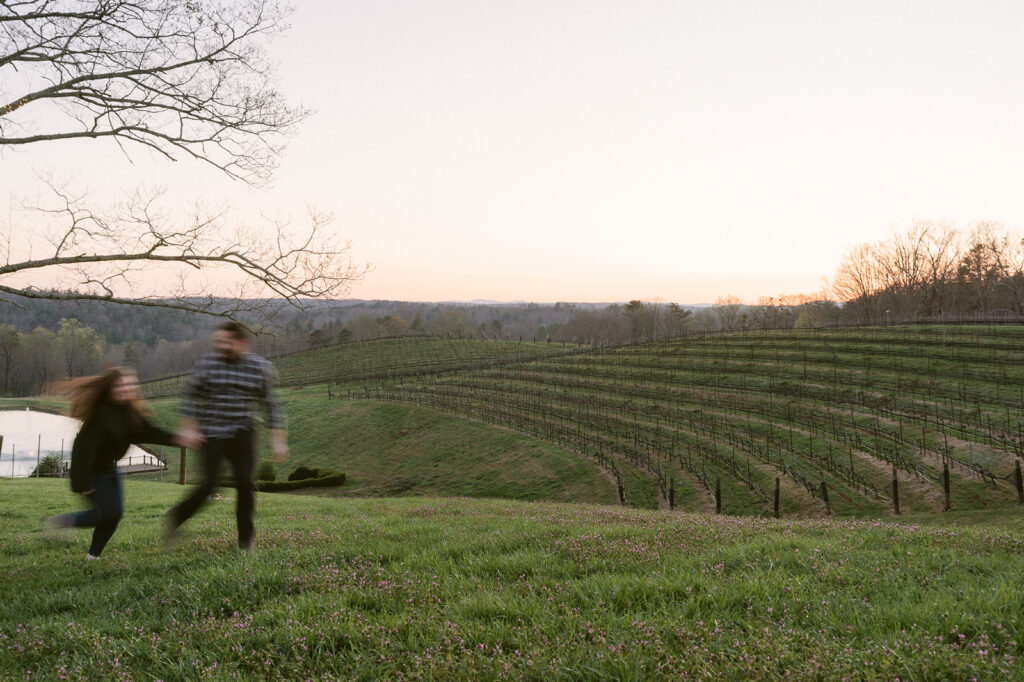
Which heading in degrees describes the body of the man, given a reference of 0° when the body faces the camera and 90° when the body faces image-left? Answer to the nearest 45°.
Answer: approximately 315°

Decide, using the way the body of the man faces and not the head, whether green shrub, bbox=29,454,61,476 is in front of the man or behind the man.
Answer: behind

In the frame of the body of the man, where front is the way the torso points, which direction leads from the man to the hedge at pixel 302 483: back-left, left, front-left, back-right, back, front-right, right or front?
back-left

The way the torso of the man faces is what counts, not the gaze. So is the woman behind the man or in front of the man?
behind

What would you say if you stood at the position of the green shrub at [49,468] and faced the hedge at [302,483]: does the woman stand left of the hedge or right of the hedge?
right

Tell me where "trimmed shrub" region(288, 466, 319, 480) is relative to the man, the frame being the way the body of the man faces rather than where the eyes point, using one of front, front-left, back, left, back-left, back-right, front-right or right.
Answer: back-left
